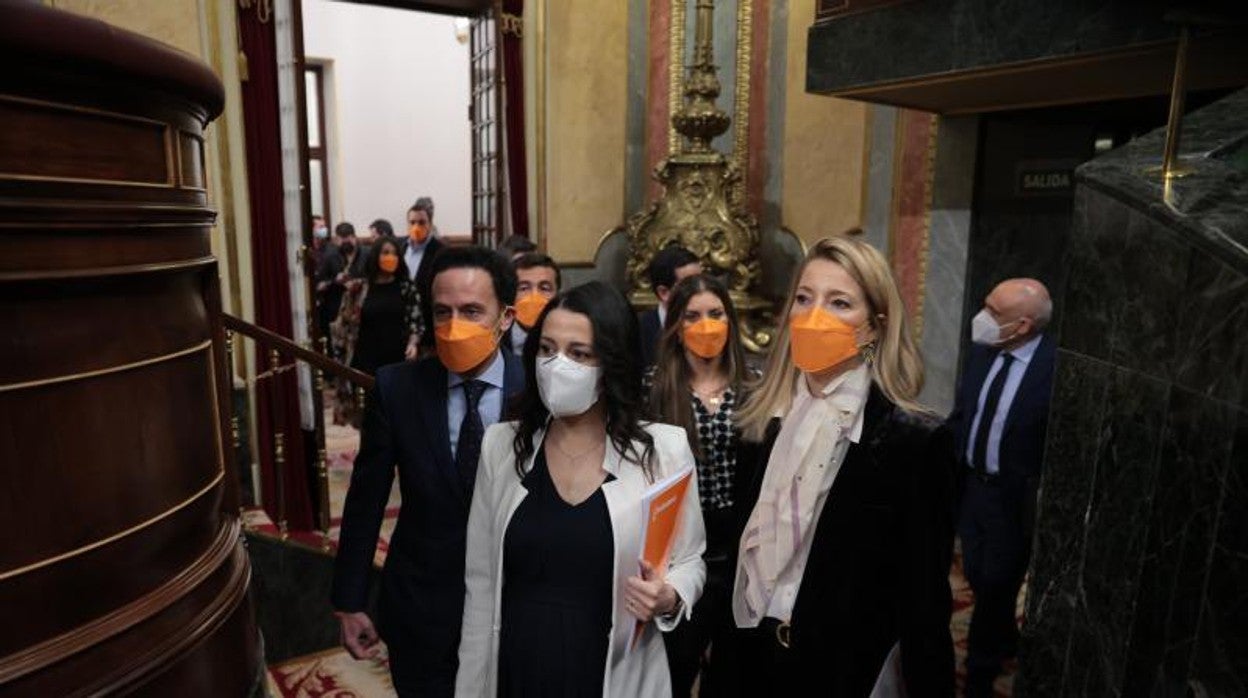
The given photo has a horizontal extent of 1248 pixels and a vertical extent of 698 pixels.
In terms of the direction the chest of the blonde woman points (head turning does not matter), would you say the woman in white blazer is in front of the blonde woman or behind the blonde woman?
in front

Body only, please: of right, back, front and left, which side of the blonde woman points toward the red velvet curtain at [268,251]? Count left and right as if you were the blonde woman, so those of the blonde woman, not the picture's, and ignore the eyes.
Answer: right

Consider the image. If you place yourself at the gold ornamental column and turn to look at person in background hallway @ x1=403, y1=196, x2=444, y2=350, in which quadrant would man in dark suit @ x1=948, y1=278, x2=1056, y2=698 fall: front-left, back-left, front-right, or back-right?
back-left

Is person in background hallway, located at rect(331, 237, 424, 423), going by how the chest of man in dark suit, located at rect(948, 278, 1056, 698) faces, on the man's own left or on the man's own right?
on the man's own right

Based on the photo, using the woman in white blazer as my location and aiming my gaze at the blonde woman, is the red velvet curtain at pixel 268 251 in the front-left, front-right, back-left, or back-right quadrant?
back-left

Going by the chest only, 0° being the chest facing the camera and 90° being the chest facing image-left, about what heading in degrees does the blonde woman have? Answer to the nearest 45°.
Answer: approximately 45°

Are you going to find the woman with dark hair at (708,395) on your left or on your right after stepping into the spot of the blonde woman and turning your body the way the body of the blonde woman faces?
on your right

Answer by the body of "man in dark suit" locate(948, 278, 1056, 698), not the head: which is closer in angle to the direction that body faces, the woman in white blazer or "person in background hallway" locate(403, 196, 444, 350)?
the woman in white blazer

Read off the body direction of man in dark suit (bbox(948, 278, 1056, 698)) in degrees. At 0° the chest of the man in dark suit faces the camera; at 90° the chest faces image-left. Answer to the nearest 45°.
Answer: approximately 45°

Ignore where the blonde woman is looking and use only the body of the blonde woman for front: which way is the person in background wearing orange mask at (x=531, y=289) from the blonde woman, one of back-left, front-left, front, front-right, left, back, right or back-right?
right

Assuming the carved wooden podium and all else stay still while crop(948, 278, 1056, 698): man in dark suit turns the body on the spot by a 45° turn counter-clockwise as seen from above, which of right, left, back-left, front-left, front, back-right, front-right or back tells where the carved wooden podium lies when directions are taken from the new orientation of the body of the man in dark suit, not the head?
front-right
